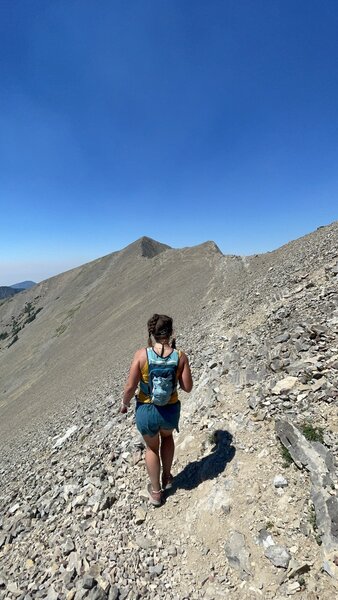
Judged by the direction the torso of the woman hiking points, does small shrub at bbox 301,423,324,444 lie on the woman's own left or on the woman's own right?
on the woman's own right

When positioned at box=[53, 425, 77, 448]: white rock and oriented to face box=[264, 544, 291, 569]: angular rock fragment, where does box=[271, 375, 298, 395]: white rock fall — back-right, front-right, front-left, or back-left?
front-left

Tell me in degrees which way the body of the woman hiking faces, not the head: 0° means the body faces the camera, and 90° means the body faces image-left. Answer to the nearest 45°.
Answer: approximately 180°

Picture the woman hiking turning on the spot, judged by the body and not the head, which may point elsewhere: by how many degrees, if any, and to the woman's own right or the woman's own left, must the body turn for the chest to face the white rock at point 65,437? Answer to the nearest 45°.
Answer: approximately 45° to the woman's own left

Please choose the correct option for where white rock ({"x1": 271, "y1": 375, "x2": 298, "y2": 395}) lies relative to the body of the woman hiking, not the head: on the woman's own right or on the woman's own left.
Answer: on the woman's own right

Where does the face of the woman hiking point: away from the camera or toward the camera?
away from the camera

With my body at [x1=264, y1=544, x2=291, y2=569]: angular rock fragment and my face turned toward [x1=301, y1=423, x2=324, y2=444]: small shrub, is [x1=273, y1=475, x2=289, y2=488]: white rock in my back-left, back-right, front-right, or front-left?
front-left
